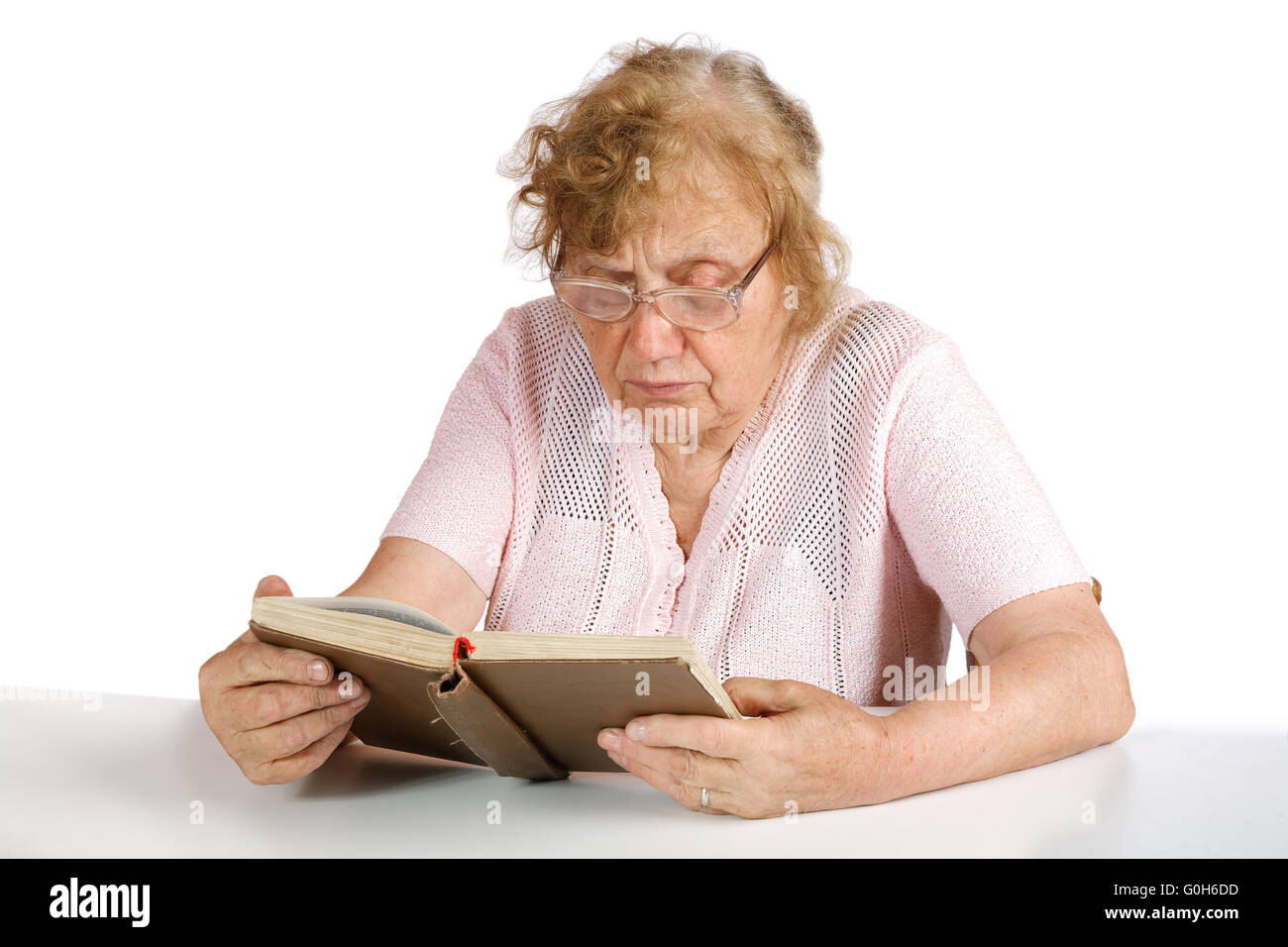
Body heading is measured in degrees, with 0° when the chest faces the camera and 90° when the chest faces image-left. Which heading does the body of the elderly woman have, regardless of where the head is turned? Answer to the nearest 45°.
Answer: approximately 45°
